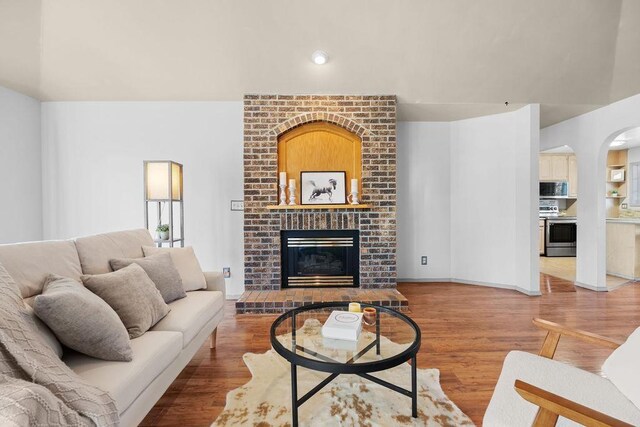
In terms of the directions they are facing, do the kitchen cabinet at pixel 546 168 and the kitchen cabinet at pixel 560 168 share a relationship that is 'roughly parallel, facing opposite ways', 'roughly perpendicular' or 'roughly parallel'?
roughly parallel

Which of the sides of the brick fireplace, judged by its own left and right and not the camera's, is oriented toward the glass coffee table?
front

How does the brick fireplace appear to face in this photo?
toward the camera

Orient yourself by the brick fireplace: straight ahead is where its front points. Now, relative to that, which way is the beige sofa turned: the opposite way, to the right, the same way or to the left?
to the left

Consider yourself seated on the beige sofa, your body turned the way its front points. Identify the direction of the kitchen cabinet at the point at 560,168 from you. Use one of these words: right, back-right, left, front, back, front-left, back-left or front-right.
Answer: front-left

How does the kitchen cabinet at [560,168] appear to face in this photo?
toward the camera

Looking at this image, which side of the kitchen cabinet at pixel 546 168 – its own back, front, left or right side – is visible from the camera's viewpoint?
front

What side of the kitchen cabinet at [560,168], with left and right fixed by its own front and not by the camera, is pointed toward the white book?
front

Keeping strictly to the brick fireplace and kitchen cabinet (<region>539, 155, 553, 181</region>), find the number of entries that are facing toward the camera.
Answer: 2

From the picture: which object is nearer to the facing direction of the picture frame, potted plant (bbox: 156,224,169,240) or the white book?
the white book

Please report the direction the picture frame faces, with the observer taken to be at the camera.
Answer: facing the viewer

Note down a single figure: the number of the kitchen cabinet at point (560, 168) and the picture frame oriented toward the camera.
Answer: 2

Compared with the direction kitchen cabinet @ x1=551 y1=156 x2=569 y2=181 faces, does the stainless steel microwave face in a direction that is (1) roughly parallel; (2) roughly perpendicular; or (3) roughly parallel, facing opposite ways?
roughly parallel
